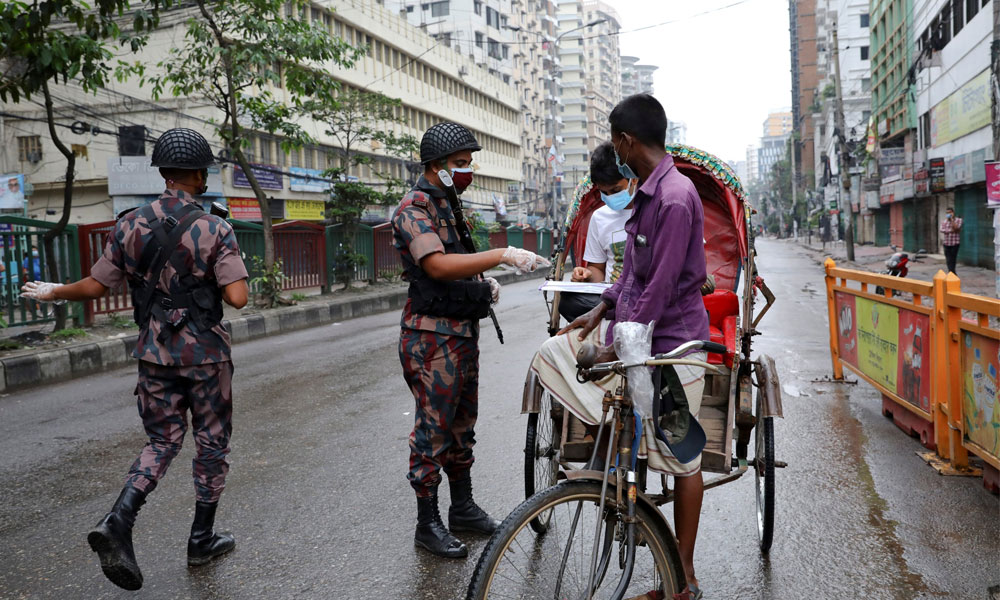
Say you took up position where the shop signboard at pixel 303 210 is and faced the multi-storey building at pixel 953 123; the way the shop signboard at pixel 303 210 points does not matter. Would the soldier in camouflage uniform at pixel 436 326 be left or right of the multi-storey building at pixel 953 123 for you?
right

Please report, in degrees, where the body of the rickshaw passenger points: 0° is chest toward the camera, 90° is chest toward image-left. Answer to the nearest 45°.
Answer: approximately 45°

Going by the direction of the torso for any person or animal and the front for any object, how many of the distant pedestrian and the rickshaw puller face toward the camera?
1

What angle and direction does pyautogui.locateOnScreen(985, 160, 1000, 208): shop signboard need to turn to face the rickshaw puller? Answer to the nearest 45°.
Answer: approximately 45° to its left

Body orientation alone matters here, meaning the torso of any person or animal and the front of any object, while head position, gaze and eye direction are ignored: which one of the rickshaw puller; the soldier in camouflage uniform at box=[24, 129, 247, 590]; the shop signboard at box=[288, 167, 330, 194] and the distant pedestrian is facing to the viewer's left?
the rickshaw puller

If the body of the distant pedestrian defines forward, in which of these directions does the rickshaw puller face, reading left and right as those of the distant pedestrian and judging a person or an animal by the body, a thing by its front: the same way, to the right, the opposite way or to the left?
to the right

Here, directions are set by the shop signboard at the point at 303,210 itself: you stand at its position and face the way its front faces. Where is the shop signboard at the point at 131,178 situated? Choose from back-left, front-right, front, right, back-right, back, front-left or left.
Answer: right

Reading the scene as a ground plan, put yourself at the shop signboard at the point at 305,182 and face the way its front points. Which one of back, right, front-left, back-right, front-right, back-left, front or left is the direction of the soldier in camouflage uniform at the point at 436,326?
front-right

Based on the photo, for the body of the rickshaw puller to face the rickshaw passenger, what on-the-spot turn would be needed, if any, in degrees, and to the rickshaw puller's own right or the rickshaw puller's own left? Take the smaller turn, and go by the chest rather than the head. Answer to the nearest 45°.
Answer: approximately 90° to the rickshaw puller's own right

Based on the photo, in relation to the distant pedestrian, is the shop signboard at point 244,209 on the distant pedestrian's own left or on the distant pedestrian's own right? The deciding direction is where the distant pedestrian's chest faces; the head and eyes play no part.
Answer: on the distant pedestrian's own right
